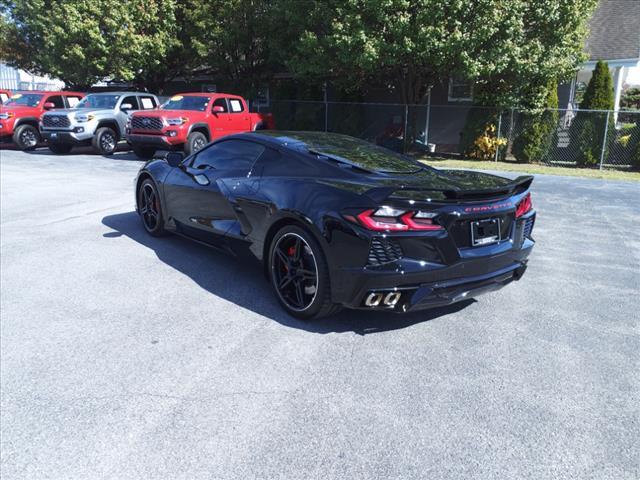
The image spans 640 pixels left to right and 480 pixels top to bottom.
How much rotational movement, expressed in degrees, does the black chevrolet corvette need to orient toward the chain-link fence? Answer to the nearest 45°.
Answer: approximately 90° to its right

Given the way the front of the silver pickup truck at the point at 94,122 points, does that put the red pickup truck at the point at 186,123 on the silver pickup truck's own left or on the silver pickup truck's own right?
on the silver pickup truck's own left

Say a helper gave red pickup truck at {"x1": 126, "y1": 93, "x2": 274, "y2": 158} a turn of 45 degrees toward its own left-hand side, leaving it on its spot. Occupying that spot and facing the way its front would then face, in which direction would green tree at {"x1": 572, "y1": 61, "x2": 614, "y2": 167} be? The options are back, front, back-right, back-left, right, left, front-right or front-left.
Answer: left

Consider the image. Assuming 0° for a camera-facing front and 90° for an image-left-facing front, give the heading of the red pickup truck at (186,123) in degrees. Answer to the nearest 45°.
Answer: approximately 45°

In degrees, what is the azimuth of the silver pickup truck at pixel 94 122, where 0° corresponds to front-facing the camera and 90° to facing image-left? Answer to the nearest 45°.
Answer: approximately 45°

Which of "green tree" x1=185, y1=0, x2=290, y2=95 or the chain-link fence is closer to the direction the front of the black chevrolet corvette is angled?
the green tree

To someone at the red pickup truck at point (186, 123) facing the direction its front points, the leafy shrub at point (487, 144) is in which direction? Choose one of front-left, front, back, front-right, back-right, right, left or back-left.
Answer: back-left

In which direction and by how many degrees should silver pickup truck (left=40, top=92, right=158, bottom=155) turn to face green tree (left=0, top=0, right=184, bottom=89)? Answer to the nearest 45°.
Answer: approximately 135° to its right

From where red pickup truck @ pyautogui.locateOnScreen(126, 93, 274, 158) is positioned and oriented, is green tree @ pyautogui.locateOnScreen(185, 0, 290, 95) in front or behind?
behind
